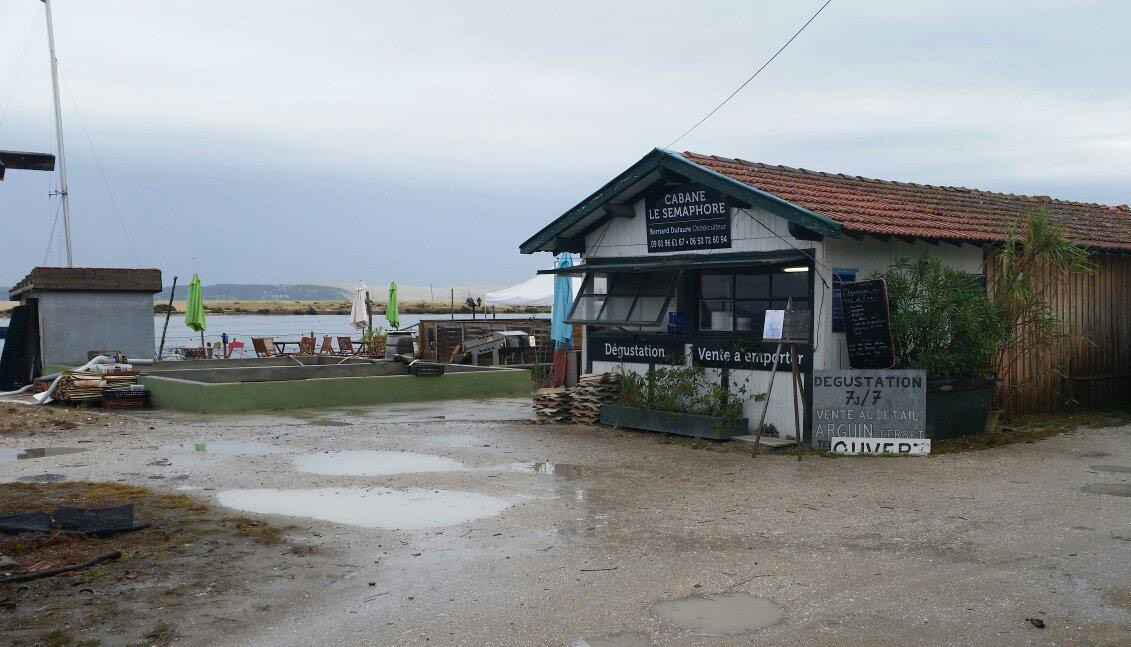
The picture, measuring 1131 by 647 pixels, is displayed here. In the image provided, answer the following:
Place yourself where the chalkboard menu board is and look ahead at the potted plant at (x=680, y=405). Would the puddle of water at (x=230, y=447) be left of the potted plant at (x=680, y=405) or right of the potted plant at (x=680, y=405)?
left

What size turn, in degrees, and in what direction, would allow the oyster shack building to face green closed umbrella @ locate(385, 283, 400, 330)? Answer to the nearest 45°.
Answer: approximately 90° to its right

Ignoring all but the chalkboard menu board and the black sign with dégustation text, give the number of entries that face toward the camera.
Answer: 2

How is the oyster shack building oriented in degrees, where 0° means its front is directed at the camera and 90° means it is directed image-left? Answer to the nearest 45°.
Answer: approximately 45°

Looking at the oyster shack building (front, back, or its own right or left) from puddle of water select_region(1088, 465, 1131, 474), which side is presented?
left

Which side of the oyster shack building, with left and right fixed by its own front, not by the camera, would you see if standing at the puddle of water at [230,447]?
front

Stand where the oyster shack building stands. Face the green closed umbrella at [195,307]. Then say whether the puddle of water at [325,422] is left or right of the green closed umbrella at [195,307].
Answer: left

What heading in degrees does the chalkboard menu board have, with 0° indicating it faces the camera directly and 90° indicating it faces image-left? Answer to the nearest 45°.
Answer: approximately 0°

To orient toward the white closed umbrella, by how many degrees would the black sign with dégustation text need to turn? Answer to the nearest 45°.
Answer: approximately 135° to its right

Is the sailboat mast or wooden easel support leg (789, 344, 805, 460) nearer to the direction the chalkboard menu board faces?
the wooden easel support leg

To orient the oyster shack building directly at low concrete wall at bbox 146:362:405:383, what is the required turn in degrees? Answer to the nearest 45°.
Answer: approximately 45° to its right

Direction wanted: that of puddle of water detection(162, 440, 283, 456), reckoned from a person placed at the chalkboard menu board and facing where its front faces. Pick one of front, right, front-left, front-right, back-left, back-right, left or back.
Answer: right
